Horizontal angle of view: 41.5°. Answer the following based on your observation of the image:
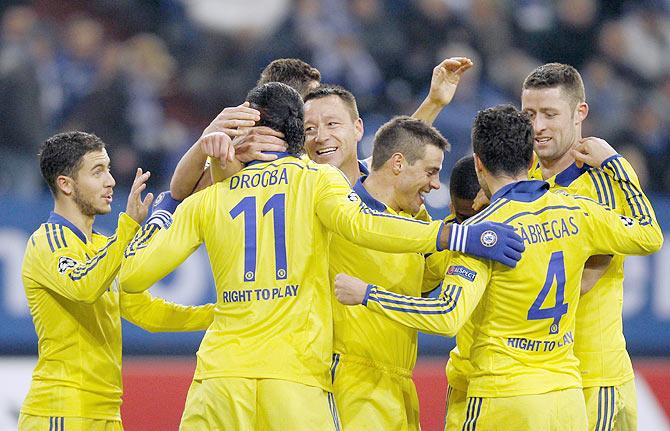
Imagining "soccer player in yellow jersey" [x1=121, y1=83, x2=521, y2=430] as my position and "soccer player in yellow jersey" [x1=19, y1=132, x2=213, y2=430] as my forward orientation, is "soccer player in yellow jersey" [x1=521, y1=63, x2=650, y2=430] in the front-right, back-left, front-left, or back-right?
back-right

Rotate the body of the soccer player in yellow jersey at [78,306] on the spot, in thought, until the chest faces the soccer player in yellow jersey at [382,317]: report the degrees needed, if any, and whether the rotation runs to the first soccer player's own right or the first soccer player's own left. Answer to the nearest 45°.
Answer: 0° — they already face them

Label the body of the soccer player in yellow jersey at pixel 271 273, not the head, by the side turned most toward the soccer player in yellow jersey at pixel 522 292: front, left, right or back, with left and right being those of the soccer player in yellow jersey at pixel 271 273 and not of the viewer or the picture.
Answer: right

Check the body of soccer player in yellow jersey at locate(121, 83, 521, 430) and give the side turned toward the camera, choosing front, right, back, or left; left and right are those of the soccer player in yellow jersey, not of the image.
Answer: back

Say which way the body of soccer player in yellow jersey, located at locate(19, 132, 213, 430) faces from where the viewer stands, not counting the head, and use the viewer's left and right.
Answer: facing to the right of the viewer

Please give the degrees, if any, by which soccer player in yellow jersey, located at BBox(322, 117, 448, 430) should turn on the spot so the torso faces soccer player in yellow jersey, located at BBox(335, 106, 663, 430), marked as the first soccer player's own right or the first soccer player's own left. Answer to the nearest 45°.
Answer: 0° — they already face them

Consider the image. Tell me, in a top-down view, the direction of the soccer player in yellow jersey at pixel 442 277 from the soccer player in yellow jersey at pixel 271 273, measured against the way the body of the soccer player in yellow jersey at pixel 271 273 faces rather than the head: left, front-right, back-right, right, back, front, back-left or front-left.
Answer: front-right

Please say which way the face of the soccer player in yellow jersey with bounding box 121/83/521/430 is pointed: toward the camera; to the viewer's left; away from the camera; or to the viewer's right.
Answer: away from the camera

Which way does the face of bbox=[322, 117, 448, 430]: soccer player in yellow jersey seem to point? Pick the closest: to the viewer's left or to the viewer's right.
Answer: to the viewer's right

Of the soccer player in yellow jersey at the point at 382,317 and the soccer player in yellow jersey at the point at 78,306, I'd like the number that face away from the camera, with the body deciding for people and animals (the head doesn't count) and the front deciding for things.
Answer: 0
